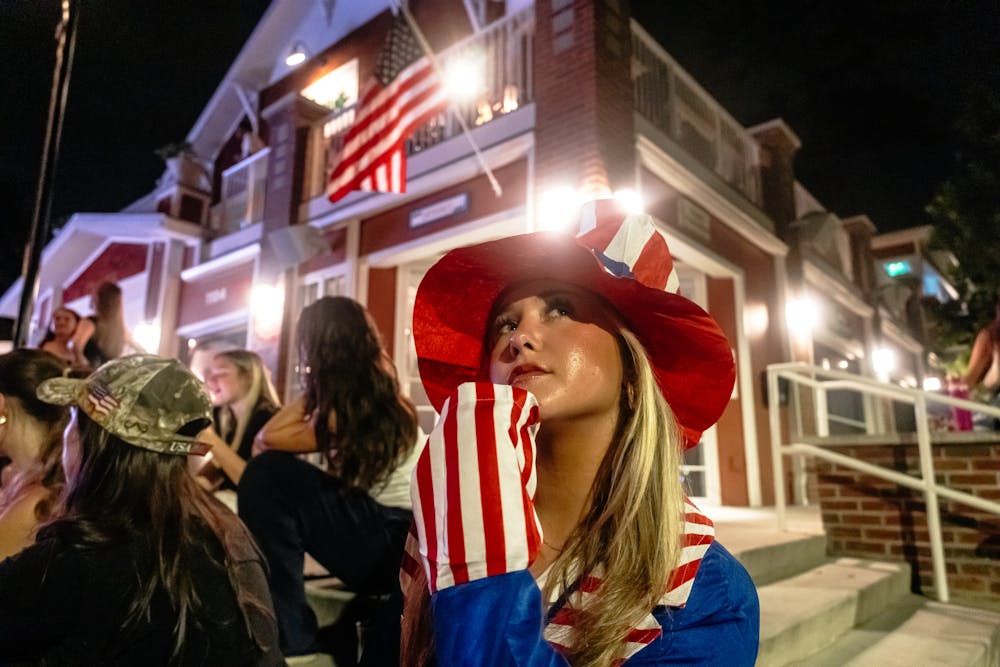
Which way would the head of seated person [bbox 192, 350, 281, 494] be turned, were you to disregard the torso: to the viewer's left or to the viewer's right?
to the viewer's left

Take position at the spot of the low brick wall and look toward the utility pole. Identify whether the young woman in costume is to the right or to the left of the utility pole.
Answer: left

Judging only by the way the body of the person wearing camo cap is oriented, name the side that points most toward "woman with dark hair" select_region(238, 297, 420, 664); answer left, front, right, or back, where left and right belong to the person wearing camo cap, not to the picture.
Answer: right

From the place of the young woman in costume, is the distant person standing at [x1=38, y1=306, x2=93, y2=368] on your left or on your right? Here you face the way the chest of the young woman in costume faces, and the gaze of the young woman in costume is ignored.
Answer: on your right

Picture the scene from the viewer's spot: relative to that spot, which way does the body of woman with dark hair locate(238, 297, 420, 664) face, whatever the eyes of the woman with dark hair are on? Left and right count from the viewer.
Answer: facing away from the viewer and to the left of the viewer

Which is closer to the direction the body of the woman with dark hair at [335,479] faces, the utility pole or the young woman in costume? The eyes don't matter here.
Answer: the utility pole

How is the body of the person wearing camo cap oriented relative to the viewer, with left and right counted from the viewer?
facing away from the viewer and to the left of the viewer

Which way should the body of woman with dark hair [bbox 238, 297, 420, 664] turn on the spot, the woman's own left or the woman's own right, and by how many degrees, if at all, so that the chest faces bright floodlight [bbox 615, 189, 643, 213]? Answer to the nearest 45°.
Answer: approximately 90° to the woman's own right

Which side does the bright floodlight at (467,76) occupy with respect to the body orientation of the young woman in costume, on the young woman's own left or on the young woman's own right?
on the young woman's own right

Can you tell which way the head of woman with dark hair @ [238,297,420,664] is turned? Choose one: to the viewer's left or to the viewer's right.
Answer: to the viewer's left

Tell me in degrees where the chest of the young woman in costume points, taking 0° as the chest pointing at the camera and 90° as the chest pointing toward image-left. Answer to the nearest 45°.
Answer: approximately 45°
